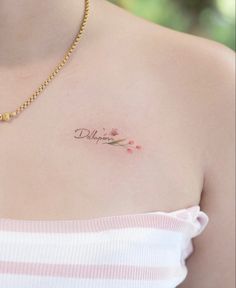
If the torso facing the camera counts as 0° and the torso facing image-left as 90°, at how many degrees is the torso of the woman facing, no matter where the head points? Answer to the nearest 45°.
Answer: approximately 0°
